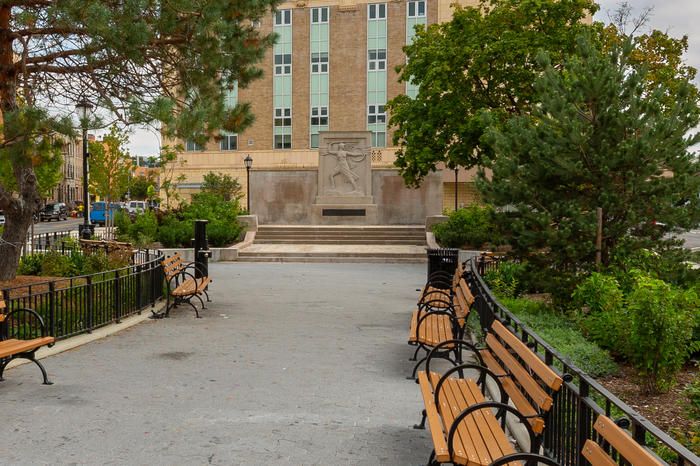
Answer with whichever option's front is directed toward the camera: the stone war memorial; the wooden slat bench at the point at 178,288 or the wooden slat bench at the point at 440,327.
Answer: the stone war memorial

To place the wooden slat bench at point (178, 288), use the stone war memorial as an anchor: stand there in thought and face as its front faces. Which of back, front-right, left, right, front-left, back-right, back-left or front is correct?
front

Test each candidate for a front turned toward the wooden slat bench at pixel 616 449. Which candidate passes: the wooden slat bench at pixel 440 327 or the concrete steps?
the concrete steps

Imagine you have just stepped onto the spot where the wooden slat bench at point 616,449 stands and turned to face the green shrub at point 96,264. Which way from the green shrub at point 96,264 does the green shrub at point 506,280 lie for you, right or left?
right

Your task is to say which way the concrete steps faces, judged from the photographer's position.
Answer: facing the viewer

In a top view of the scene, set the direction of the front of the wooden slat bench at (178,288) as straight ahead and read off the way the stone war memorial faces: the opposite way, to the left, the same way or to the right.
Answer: to the right

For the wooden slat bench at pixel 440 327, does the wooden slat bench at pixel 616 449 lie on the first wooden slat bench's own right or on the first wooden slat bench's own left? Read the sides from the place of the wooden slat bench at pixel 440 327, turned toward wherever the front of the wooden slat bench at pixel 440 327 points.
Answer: on the first wooden slat bench's own left

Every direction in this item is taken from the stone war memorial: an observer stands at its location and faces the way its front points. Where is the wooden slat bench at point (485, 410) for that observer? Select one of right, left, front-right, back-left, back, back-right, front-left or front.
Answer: front

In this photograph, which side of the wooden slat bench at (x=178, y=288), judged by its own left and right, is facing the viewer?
right

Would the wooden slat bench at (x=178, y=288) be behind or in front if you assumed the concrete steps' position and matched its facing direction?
in front

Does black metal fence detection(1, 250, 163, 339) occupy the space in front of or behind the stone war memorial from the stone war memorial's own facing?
in front

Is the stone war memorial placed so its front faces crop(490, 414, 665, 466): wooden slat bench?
yes

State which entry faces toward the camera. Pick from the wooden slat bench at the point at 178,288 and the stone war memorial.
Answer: the stone war memorial

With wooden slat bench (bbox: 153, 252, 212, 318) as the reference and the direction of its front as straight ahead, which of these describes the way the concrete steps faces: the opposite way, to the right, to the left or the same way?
to the right

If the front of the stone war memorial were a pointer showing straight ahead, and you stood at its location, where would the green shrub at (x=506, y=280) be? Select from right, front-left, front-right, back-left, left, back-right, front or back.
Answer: front

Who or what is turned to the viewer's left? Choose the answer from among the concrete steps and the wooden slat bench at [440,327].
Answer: the wooden slat bench

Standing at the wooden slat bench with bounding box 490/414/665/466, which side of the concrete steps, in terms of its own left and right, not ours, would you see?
front

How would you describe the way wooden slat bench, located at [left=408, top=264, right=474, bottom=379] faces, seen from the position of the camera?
facing to the left of the viewer
